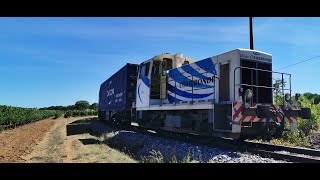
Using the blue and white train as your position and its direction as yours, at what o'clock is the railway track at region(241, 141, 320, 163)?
The railway track is roughly at 12 o'clock from the blue and white train.

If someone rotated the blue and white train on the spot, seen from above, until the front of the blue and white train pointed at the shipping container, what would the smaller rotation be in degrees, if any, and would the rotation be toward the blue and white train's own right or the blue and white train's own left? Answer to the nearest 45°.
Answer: approximately 180°

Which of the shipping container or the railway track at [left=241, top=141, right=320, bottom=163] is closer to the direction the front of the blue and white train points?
the railway track

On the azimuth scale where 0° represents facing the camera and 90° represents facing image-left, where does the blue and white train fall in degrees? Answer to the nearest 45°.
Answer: approximately 315°
